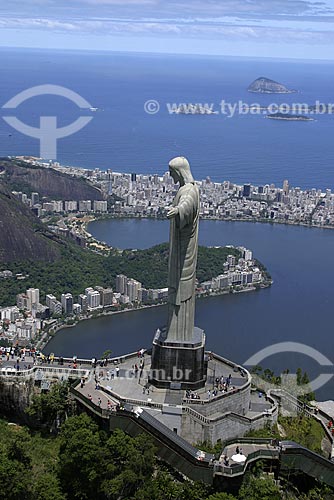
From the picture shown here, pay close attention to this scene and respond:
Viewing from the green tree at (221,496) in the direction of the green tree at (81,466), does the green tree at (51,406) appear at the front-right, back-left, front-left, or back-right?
front-right

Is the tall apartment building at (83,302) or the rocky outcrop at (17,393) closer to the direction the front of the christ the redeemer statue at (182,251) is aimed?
the rocky outcrop

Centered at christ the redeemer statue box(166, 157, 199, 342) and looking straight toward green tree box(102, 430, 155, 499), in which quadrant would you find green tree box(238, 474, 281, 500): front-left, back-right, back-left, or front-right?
front-left

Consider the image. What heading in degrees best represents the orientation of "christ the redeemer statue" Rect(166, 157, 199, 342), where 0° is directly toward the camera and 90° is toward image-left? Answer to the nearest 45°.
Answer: approximately 90°

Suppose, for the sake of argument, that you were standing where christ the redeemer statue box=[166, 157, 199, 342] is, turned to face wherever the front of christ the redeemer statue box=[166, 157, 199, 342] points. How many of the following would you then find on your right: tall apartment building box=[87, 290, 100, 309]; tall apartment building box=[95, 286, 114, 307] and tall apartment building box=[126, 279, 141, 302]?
3

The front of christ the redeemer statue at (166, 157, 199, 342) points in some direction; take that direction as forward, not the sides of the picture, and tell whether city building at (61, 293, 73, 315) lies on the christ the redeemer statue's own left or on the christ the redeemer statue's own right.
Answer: on the christ the redeemer statue's own right

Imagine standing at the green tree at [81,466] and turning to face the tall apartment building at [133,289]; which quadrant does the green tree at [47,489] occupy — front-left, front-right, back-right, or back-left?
back-left

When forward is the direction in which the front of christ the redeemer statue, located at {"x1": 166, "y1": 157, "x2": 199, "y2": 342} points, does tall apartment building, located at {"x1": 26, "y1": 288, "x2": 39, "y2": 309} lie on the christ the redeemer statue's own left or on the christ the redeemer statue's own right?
on the christ the redeemer statue's own right

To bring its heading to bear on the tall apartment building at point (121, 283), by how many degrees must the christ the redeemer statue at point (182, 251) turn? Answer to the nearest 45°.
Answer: approximately 90° to its right

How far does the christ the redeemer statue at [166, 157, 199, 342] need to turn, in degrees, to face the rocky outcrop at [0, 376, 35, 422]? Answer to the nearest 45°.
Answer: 0° — it already faces it

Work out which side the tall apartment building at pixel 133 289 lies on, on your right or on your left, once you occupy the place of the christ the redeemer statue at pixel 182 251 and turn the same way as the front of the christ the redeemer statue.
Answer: on your right
